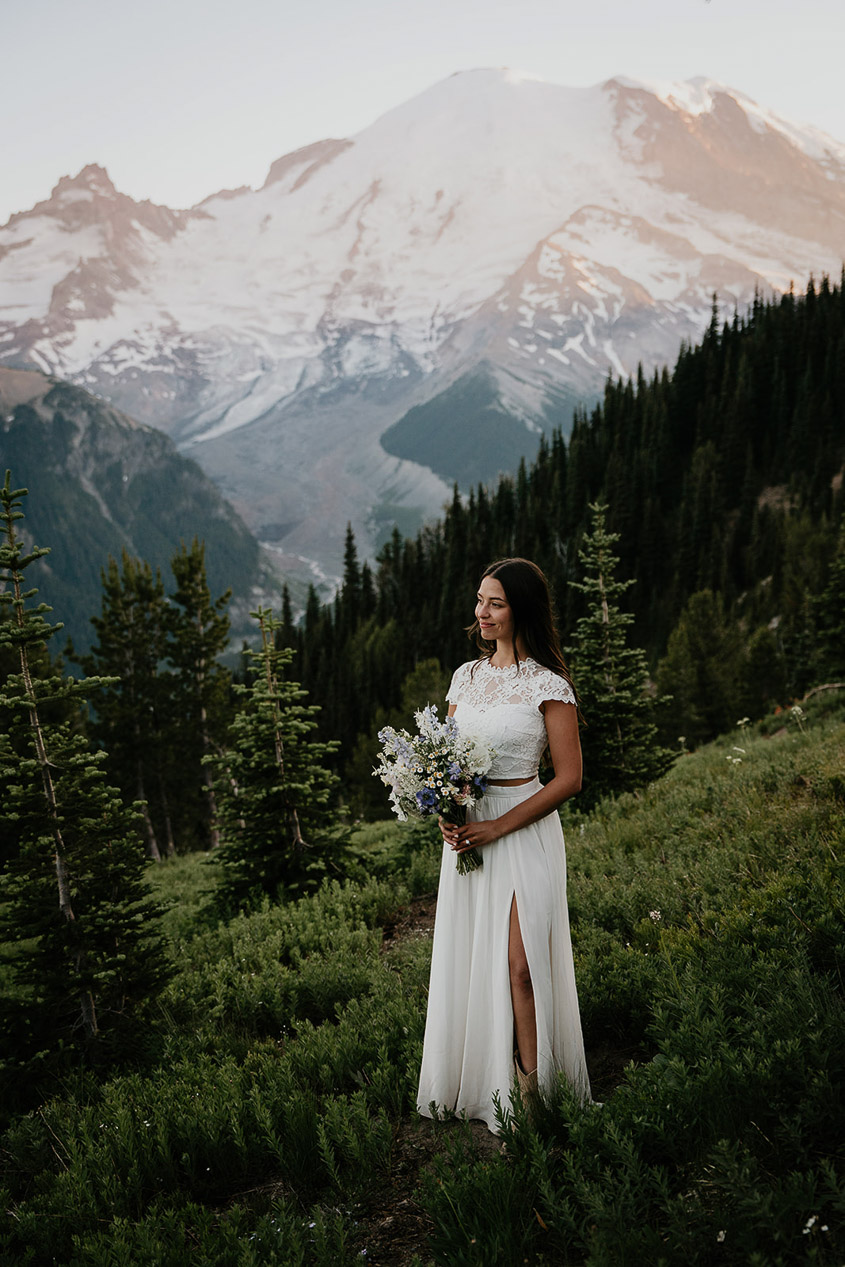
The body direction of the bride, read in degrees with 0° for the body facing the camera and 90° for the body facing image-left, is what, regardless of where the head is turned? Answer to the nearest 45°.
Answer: approximately 45°

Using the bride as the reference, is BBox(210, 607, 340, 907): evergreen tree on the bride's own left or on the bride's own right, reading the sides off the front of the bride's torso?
on the bride's own right

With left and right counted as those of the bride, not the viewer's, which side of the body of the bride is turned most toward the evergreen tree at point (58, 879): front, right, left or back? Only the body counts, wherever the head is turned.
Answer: right
